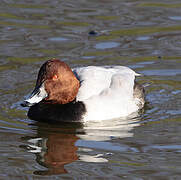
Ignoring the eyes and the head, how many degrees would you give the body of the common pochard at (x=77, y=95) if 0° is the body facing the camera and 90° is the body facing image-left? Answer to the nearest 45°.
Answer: approximately 90°
